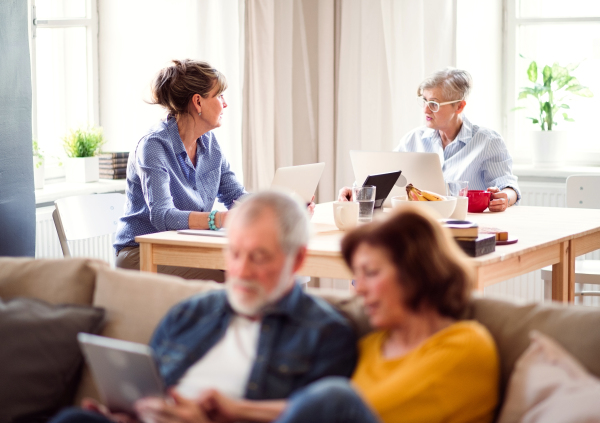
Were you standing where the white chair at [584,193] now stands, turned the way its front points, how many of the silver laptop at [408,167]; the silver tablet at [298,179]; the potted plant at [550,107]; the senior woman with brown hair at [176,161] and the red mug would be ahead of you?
4

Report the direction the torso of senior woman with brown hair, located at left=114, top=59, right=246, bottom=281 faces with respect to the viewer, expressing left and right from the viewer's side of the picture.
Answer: facing the viewer and to the right of the viewer

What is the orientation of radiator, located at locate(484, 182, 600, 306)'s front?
toward the camera

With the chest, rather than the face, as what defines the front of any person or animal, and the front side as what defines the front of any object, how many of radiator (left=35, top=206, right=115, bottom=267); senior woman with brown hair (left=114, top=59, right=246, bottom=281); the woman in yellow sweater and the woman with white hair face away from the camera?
0

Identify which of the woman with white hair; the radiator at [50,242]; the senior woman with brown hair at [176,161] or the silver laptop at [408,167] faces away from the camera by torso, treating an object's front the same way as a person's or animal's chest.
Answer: the silver laptop

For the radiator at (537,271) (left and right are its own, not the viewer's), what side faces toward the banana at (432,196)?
front

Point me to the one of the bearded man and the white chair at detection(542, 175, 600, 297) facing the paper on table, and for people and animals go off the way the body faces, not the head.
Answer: the white chair

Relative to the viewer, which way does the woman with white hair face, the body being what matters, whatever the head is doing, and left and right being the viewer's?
facing the viewer and to the left of the viewer

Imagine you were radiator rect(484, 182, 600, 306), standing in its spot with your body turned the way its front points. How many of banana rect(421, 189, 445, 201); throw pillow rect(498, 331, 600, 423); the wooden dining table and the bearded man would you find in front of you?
4

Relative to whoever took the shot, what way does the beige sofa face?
facing the viewer

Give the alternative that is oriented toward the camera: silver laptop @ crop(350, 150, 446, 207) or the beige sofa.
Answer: the beige sofa

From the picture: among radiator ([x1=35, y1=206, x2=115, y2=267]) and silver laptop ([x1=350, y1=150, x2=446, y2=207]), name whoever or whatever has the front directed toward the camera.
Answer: the radiator

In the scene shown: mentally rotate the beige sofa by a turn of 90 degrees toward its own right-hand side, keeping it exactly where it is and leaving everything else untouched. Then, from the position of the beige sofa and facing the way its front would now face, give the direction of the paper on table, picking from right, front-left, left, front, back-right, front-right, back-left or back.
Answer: right

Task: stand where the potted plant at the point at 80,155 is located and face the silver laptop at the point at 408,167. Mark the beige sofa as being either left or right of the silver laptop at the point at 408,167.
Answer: right

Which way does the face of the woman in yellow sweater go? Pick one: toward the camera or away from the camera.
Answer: toward the camera

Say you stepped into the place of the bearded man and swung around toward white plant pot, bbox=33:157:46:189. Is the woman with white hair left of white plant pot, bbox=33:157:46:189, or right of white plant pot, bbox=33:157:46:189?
right

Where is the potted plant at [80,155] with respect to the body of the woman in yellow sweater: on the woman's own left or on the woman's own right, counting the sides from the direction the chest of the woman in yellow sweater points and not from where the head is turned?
on the woman's own right

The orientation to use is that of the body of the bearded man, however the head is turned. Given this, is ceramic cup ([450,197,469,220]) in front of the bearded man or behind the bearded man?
behind
